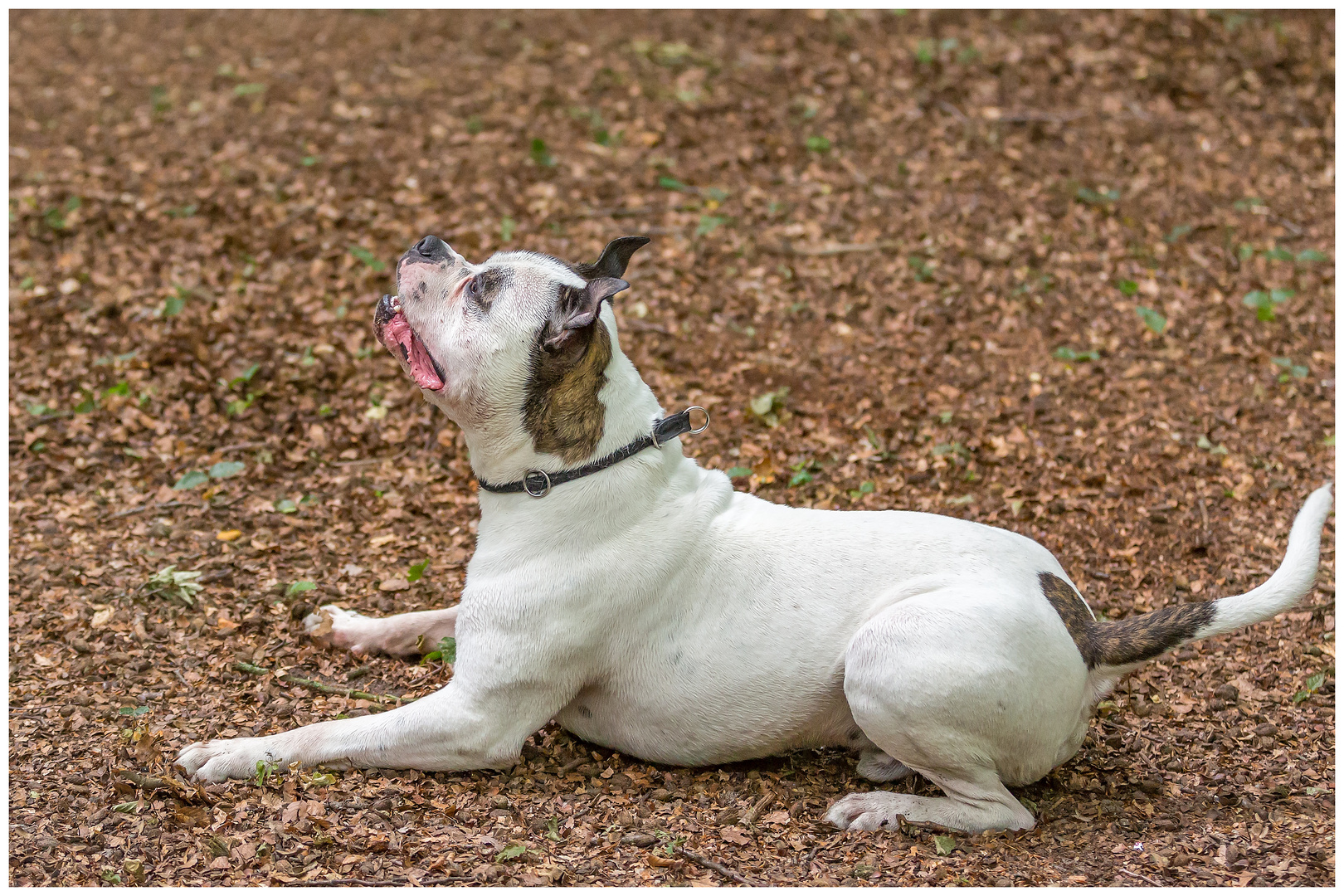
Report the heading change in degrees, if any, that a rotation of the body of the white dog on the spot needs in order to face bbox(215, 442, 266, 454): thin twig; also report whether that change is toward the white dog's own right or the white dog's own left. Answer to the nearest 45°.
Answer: approximately 45° to the white dog's own right

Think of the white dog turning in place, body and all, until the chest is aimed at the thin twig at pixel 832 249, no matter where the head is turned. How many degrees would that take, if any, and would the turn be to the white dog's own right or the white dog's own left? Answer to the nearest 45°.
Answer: approximately 90° to the white dog's own right

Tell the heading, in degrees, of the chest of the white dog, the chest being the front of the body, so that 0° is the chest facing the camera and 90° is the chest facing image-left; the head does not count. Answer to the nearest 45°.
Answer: approximately 90°

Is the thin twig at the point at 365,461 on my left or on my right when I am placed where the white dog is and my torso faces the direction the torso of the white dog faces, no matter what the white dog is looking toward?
on my right

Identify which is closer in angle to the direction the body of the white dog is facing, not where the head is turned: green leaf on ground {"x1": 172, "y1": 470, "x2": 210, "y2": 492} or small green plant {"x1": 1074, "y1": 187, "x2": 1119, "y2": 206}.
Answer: the green leaf on ground

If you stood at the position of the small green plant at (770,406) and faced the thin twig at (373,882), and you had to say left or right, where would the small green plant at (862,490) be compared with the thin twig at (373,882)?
left

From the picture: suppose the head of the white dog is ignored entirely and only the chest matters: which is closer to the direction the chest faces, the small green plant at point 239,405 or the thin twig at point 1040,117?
the small green plant

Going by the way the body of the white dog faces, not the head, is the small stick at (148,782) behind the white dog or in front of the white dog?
in front

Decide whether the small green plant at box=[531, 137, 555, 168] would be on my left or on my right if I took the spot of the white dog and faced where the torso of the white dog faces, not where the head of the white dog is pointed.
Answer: on my right

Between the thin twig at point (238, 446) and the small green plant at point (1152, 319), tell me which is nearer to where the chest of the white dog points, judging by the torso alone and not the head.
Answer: the thin twig

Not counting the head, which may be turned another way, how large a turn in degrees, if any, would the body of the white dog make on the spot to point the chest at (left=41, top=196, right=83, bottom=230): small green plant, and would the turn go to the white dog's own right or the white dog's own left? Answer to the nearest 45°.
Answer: approximately 45° to the white dog's own right

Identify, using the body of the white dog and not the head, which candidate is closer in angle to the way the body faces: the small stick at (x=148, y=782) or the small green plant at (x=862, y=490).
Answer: the small stick

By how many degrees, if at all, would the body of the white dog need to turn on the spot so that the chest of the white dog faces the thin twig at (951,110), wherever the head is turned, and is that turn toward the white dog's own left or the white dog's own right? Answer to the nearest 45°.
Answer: approximately 90° to the white dog's own right

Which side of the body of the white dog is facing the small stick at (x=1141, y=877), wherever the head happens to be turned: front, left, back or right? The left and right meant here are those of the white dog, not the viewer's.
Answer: back

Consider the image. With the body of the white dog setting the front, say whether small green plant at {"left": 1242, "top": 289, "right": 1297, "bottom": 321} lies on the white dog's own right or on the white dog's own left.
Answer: on the white dog's own right
